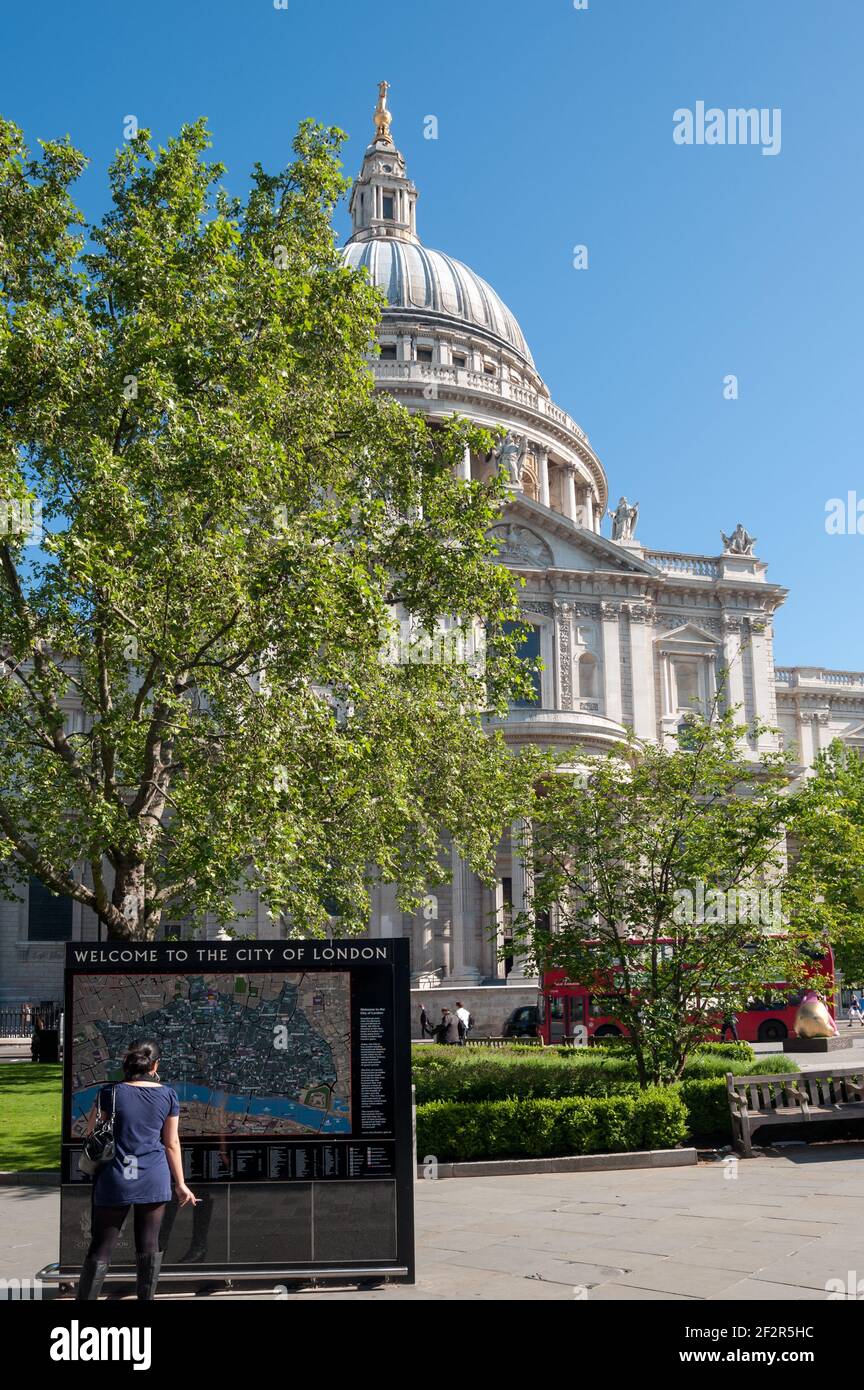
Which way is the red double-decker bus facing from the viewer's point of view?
to the viewer's left

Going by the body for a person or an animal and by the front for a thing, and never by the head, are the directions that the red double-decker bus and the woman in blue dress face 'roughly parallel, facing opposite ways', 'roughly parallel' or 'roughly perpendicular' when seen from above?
roughly perpendicular

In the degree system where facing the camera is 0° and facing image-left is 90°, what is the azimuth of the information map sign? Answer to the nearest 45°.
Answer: approximately 0°

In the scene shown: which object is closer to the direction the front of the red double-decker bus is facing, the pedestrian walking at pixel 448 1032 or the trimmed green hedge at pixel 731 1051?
the pedestrian walking

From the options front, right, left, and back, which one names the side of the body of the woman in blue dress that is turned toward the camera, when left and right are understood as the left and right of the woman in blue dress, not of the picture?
back

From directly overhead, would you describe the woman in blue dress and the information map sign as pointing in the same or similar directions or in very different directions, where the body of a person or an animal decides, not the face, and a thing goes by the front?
very different directions

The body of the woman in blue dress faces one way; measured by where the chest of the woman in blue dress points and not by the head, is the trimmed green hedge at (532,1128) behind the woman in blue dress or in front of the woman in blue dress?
in front

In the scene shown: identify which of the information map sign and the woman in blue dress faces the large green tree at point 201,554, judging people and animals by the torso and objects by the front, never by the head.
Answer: the woman in blue dress

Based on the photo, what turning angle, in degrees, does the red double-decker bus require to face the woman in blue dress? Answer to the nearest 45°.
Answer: approximately 90° to its left

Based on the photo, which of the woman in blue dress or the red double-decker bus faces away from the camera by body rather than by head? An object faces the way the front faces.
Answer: the woman in blue dress

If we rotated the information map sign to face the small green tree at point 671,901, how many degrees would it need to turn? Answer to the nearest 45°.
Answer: approximately 135° to its left

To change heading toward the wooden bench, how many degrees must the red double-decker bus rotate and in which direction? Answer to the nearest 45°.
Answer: approximately 90° to its left
